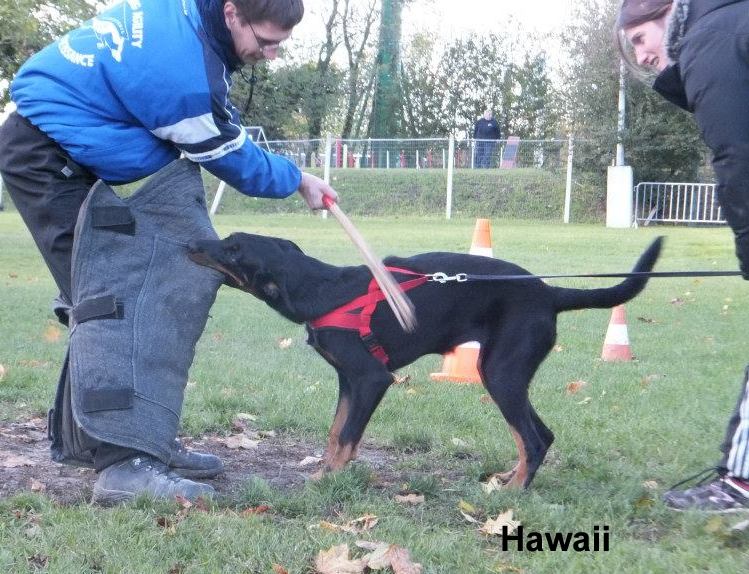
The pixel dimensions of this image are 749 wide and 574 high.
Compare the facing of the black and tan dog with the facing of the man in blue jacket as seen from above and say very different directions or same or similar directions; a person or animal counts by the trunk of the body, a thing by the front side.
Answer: very different directions

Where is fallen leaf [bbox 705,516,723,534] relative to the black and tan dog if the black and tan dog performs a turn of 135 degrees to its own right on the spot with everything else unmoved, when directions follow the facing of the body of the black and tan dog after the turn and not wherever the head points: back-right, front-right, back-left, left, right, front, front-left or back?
right

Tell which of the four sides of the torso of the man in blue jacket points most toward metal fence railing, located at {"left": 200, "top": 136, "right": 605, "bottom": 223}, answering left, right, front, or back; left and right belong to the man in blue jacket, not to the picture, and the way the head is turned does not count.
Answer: left

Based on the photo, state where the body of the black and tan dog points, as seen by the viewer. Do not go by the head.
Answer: to the viewer's left

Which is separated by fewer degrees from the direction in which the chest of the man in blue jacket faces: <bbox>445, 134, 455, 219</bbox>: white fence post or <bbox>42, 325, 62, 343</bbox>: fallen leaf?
the white fence post

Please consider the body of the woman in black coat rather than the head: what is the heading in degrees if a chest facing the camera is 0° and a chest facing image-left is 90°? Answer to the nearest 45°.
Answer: approximately 90°

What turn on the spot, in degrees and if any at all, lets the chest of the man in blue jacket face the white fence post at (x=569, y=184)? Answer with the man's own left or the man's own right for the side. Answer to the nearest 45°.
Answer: approximately 45° to the man's own left

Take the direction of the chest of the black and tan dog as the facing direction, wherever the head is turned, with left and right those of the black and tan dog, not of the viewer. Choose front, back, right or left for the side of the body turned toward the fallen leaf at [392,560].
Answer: left

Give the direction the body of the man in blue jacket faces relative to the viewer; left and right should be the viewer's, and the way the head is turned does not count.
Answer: facing to the right of the viewer

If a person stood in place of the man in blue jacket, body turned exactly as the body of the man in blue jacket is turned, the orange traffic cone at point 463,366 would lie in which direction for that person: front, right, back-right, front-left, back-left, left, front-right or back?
front-left

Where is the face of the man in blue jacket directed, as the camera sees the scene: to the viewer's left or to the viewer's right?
to the viewer's right
